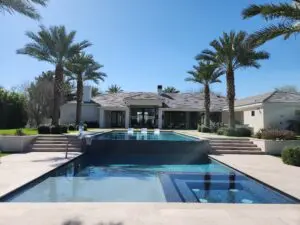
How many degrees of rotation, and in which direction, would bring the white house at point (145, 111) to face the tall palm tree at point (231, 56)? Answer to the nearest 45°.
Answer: approximately 45° to its left

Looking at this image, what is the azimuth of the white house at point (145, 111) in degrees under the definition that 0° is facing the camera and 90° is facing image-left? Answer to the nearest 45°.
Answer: approximately 0°
